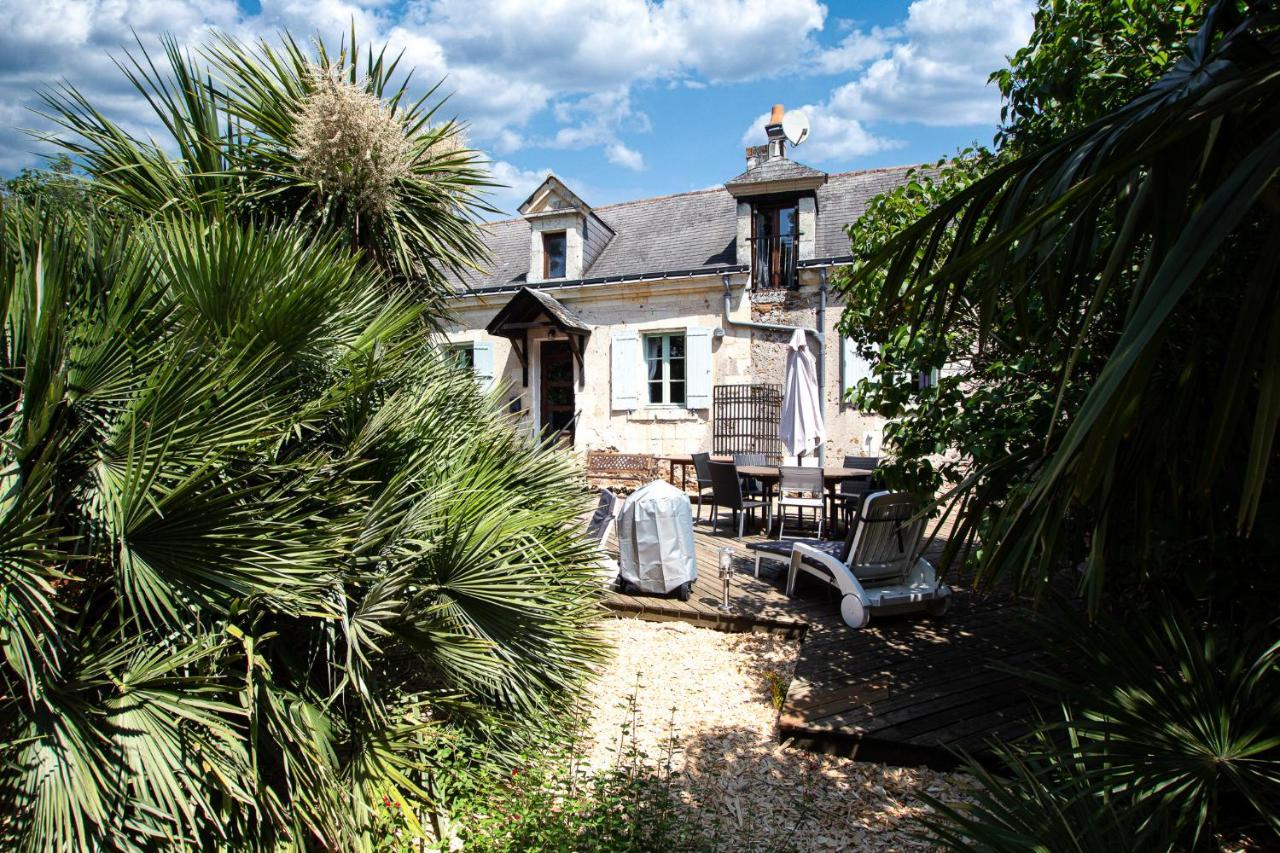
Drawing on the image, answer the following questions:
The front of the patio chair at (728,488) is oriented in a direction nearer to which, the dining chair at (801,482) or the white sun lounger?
the dining chair

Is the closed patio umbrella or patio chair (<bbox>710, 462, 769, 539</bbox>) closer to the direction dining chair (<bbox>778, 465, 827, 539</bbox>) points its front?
the closed patio umbrella

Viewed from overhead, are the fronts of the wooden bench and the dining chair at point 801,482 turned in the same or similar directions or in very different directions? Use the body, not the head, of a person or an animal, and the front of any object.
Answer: very different directions

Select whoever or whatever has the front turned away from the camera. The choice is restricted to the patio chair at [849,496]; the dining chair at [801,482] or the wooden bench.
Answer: the dining chair

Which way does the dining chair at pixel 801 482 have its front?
away from the camera

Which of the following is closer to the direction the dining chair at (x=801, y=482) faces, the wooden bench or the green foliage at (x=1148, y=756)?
the wooden bench

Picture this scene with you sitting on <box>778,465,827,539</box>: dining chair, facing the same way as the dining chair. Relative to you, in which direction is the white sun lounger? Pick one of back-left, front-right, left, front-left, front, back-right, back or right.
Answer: back

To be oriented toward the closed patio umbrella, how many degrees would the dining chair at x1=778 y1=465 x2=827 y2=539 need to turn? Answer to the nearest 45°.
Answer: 0° — it already faces it

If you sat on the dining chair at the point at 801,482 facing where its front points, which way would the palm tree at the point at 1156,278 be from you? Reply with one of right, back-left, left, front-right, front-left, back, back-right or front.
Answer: back

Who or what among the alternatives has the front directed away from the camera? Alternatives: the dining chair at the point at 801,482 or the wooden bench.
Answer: the dining chair

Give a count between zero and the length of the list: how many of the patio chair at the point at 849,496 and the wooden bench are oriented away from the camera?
0

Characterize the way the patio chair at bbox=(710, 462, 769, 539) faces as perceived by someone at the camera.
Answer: facing away from the viewer and to the right of the viewer
